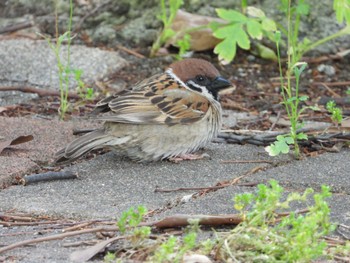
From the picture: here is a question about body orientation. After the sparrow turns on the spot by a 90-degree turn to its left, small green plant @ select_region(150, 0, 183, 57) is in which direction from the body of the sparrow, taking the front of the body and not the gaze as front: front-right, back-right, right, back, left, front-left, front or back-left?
front

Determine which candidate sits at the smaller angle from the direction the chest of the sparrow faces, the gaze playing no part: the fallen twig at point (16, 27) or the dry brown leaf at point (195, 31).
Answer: the dry brown leaf

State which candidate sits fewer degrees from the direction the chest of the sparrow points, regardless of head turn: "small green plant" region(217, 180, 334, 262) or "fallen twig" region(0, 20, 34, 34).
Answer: the small green plant

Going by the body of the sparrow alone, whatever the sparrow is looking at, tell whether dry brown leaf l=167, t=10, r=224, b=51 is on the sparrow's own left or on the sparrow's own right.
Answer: on the sparrow's own left

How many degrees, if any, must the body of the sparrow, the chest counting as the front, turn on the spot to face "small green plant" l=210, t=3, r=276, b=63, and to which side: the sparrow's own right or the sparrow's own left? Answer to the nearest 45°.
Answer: approximately 45° to the sparrow's own left

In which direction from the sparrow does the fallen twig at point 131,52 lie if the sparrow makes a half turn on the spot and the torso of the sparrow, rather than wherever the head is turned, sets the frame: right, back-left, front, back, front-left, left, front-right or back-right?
right

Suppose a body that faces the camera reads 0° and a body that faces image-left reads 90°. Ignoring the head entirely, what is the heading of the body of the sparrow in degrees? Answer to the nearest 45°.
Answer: approximately 270°

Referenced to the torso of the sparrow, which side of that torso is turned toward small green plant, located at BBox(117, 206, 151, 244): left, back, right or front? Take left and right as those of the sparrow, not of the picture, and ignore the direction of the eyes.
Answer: right

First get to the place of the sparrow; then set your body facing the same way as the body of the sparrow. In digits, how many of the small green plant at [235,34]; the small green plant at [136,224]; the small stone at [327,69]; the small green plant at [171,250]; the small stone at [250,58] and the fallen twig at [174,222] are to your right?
3

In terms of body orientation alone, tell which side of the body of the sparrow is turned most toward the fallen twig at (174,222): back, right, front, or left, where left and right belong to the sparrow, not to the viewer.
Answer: right

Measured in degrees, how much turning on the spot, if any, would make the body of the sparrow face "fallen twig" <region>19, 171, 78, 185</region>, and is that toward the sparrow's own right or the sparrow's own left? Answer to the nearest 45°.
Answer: approximately 135° to the sparrow's own right

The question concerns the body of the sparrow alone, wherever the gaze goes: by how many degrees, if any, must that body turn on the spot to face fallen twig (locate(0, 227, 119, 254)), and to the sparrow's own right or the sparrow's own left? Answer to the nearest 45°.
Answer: approximately 90° to the sparrow's own right

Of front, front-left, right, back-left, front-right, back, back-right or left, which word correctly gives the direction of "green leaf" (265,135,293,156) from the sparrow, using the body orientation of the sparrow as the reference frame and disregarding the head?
front-right

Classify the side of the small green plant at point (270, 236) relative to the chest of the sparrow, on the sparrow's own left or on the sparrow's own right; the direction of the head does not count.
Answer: on the sparrow's own right
